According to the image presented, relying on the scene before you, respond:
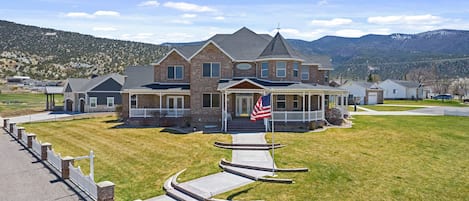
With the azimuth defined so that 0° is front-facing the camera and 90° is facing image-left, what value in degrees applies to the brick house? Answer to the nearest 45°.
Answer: approximately 0°

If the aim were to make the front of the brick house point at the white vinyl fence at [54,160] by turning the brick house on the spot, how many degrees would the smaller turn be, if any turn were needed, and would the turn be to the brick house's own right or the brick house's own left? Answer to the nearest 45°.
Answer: approximately 45° to the brick house's own right
